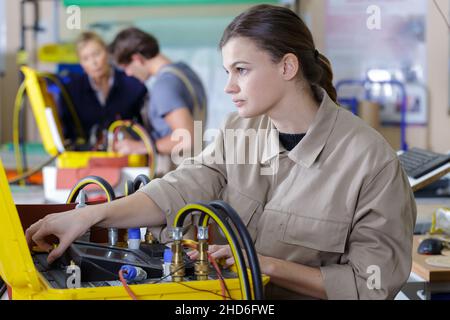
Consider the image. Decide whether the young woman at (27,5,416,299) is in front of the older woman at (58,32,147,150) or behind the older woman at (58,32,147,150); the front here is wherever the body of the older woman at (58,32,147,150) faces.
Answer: in front

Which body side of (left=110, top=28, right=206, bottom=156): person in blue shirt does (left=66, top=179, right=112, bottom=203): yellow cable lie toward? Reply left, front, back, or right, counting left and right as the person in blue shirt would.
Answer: left

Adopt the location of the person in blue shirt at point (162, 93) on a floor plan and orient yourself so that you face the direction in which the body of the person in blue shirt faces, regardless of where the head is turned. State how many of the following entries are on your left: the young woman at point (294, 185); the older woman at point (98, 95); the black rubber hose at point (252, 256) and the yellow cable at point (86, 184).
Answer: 3

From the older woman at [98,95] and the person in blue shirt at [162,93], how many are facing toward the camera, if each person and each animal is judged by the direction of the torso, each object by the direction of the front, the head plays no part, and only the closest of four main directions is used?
1

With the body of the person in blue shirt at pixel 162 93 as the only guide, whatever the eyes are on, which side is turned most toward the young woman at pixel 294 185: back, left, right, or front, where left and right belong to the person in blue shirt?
left

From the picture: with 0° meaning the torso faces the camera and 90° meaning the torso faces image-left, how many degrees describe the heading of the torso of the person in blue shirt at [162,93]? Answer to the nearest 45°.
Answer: approximately 90°

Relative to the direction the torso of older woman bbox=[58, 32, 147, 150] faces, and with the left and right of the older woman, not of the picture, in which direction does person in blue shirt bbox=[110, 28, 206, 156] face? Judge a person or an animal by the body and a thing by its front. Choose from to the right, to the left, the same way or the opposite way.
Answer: to the right

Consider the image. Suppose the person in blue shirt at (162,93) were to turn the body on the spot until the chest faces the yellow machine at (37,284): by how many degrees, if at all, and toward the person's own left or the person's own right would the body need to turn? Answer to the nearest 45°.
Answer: approximately 90° to the person's own left

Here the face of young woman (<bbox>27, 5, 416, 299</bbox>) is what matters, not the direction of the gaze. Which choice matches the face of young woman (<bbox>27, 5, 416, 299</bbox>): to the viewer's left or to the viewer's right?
to the viewer's left
